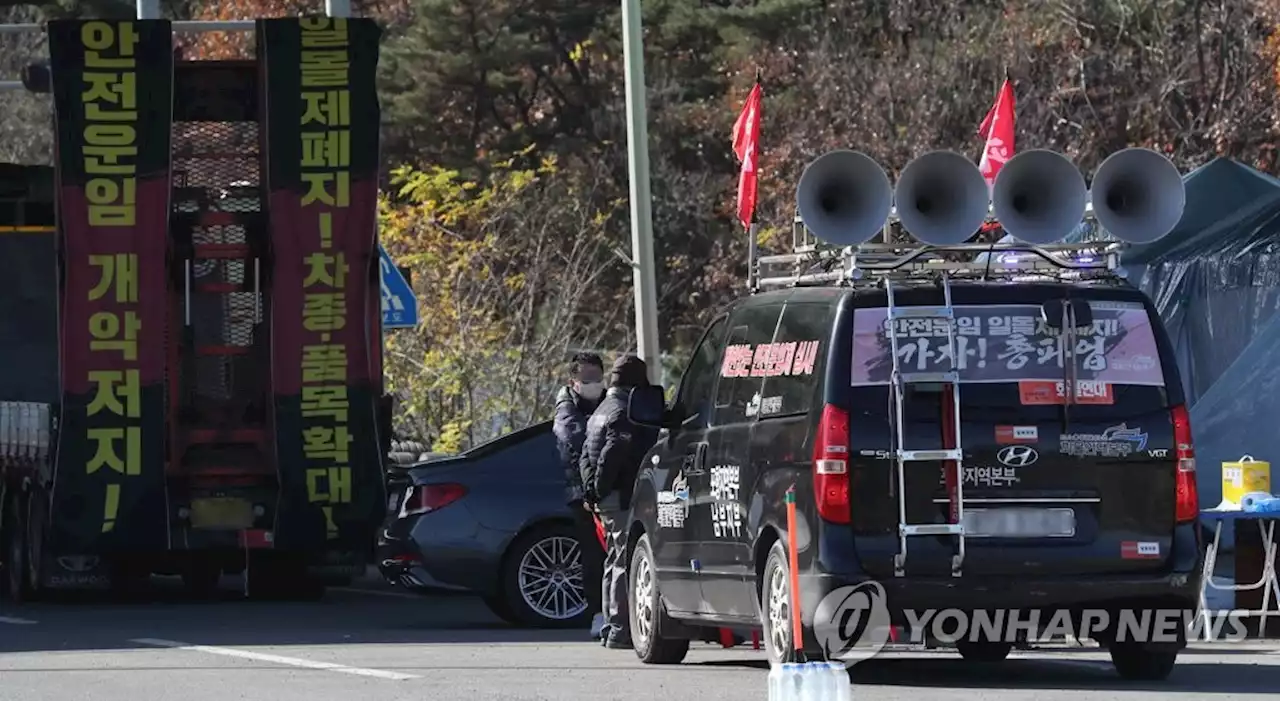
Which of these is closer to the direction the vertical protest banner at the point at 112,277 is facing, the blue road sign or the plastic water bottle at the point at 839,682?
the plastic water bottle

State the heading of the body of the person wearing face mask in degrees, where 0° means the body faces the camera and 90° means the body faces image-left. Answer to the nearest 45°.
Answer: approximately 315°

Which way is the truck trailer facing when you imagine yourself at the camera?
facing away from the viewer

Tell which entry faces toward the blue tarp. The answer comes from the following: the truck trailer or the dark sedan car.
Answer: the dark sedan car

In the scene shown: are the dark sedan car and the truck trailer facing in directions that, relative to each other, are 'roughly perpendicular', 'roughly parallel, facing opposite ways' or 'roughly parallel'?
roughly perpendicular

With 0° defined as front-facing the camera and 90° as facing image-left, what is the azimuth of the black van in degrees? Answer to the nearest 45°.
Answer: approximately 135°

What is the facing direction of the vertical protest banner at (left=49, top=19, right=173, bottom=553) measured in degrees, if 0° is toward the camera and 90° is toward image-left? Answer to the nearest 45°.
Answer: approximately 0°

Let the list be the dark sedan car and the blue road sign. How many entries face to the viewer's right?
1

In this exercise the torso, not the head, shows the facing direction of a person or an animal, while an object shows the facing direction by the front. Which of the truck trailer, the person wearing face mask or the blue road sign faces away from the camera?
the truck trailer

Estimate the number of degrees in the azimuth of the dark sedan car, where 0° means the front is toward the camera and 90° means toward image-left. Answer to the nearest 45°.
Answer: approximately 270°

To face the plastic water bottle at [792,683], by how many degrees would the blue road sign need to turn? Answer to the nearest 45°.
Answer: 0° — it already faces it

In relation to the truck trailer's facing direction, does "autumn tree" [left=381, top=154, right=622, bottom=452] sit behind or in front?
in front

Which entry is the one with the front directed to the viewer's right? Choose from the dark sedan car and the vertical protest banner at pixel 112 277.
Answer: the dark sedan car

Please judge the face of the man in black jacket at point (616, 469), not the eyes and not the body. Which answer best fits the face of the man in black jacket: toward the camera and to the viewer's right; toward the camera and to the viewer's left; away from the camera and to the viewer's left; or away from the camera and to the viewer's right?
away from the camera and to the viewer's left

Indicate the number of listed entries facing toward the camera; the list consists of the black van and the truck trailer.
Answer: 0

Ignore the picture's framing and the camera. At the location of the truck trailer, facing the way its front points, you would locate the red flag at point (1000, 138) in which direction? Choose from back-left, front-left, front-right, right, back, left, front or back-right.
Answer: right
